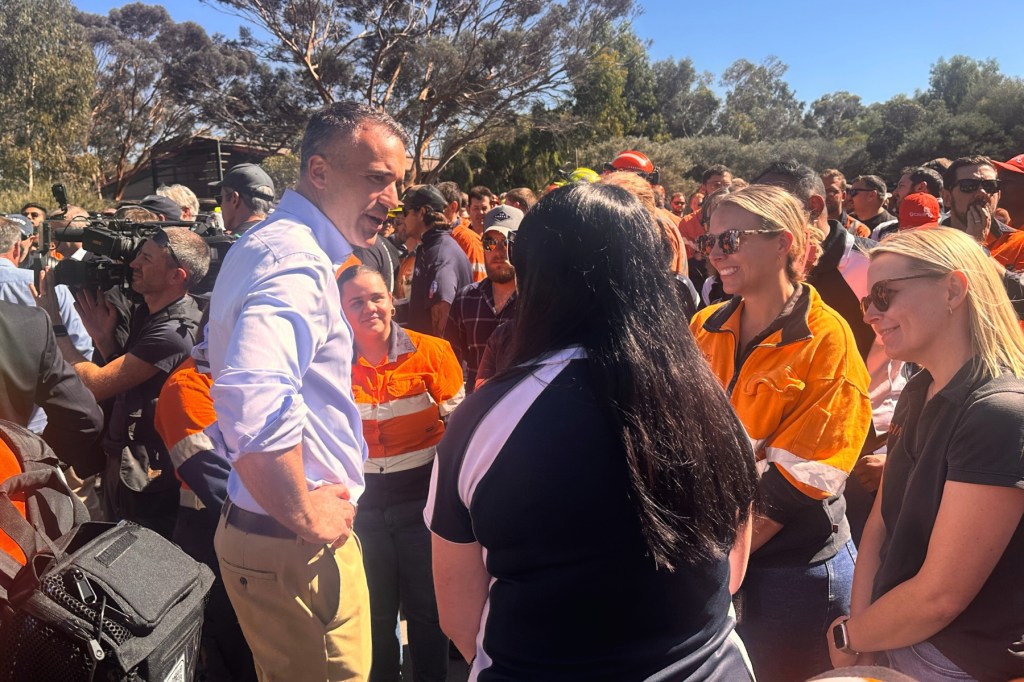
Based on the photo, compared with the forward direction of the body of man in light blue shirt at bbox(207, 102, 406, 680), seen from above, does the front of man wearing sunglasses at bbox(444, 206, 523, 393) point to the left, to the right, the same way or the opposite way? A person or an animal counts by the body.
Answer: to the right

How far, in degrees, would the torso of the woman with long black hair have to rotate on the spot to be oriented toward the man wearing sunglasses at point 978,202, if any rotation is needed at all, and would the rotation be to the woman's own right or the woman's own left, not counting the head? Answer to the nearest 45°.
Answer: approximately 45° to the woman's own right

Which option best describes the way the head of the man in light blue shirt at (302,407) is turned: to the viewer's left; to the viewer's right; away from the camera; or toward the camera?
to the viewer's right

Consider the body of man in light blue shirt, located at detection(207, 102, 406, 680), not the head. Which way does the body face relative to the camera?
to the viewer's right

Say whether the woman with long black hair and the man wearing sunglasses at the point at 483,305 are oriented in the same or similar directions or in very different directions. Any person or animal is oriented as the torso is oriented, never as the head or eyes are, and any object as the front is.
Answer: very different directions

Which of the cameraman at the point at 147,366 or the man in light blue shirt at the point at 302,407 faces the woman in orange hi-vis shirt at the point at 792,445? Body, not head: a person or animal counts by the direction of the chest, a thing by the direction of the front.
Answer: the man in light blue shirt

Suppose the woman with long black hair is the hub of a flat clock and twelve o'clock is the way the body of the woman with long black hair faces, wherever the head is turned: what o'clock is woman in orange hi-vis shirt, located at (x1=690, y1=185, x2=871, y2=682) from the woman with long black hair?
The woman in orange hi-vis shirt is roughly at 1 o'clock from the woman with long black hair.

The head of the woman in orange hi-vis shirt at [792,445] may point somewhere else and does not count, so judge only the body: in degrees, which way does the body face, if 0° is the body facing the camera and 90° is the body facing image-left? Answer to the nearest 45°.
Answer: approximately 45°

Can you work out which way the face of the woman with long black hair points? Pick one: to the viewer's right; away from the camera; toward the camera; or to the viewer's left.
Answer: away from the camera

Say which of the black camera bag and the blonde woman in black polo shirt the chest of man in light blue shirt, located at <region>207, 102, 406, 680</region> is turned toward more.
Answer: the blonde woman in black polo shirt

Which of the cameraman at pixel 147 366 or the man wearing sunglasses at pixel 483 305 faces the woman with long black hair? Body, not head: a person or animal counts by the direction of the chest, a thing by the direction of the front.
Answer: the man wearing sunglasses

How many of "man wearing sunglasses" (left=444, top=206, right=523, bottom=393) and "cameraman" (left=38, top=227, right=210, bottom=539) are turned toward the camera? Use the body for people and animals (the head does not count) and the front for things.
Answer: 1
